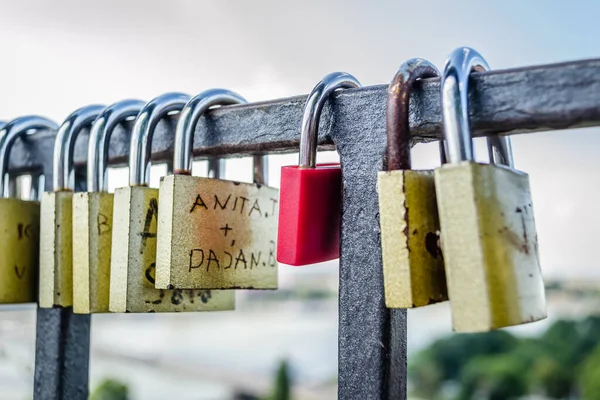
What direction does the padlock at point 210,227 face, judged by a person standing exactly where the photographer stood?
facing the viewer and to the right of the viewer

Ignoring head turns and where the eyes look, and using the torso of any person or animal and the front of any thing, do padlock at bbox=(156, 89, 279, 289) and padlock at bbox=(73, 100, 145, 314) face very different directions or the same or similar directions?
same or similar directions

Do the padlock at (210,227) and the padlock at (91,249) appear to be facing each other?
no

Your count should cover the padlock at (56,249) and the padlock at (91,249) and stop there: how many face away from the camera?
0

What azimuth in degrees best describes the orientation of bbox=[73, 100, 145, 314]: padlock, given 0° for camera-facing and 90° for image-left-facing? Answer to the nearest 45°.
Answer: approximately 315°

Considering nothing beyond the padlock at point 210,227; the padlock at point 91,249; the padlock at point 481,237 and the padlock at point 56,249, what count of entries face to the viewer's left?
0

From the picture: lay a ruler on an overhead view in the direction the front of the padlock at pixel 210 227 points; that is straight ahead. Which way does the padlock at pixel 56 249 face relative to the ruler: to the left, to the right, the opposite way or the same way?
the same way

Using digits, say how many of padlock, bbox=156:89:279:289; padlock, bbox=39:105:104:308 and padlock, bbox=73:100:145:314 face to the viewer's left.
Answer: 0
